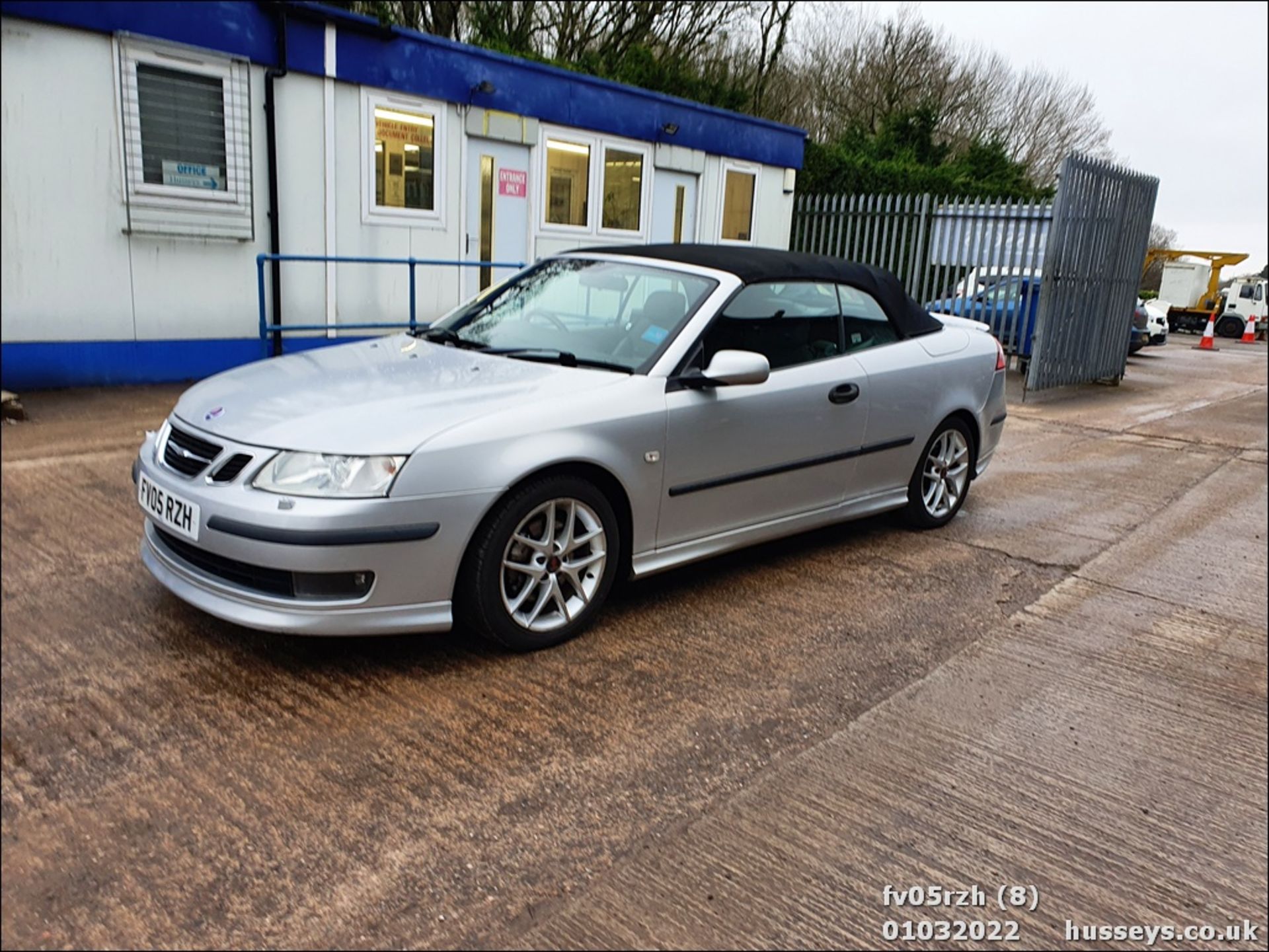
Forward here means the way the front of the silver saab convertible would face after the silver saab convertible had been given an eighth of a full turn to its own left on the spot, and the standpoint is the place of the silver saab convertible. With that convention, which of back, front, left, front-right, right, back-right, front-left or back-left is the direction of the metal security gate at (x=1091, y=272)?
back-left

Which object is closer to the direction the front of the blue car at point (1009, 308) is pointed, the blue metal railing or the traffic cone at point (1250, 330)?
the blue metal railing

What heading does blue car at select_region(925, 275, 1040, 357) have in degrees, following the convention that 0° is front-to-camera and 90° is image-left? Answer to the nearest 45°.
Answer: approximately 90°

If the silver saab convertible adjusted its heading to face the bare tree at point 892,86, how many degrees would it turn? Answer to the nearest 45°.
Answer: approximately 135° to its right

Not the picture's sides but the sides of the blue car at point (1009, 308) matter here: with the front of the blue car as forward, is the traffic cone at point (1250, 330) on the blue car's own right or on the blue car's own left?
on the blue car's own right

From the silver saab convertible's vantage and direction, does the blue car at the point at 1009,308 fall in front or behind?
behind

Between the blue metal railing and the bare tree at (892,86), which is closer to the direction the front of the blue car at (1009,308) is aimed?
the blue metal railing

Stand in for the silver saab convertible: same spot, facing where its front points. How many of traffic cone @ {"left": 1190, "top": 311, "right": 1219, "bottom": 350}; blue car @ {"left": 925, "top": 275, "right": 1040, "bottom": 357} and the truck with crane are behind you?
3

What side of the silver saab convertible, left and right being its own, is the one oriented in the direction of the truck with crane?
back

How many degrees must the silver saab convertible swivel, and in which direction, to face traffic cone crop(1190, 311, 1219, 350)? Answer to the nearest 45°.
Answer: approximately 180°
